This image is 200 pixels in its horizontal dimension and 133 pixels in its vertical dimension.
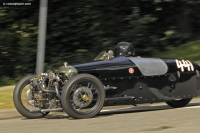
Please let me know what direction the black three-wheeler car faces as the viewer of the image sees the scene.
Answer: facing the viewer and to the left of the viewer
